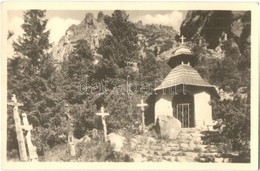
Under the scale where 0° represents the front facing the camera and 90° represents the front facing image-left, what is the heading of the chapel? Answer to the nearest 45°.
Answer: approximately 0°

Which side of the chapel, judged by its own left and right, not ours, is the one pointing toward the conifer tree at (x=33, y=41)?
right

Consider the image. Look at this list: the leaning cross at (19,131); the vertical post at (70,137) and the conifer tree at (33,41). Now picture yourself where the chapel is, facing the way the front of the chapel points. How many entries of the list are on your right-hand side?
3

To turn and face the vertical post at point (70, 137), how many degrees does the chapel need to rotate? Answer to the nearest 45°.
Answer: approximately 90° to its right

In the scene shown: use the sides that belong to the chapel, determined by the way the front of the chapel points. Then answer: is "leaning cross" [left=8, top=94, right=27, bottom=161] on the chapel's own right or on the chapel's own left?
on the chapel's own right
